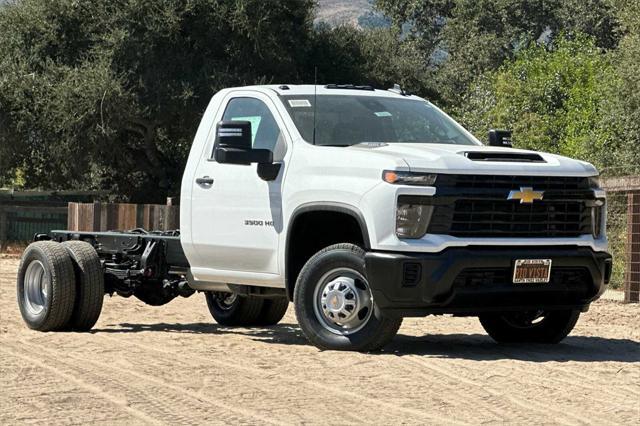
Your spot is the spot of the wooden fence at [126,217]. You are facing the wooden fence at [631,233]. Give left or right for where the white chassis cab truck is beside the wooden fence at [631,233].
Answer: right

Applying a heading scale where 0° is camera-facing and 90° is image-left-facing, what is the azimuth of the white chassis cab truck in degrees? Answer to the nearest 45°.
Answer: approximately 315°

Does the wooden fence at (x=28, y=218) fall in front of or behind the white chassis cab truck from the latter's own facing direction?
behind

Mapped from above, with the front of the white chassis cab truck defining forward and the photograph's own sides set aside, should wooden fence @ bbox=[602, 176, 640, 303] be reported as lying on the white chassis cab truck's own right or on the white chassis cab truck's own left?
on the white chassis cab truck's own left

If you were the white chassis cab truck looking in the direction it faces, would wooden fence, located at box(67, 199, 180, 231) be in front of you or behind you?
behind
